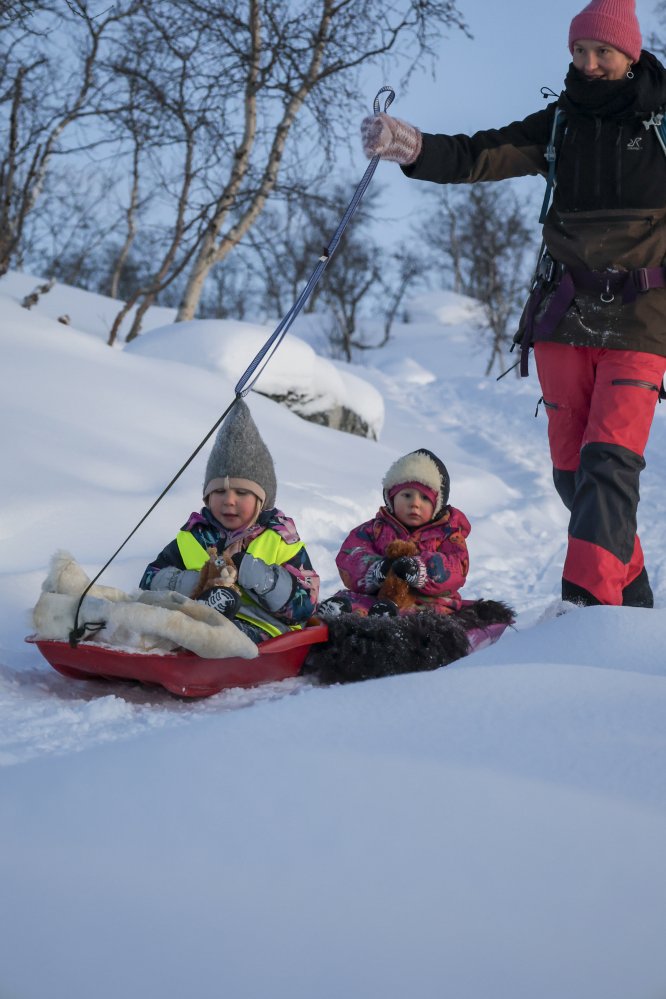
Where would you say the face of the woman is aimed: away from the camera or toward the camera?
toward the camera

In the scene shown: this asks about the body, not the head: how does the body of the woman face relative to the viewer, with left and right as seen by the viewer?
facing the viewer

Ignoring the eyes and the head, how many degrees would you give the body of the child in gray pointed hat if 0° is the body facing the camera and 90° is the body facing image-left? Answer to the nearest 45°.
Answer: approximately 45°

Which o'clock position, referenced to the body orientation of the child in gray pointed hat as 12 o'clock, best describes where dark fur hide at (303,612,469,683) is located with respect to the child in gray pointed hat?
The dark fur hide is roughly at 9 o'clock from the child in gray pointed hat.

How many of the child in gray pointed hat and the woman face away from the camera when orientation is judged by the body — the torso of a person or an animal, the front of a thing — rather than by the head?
0

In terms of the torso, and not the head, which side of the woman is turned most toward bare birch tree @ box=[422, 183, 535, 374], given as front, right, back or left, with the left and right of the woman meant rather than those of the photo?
back
